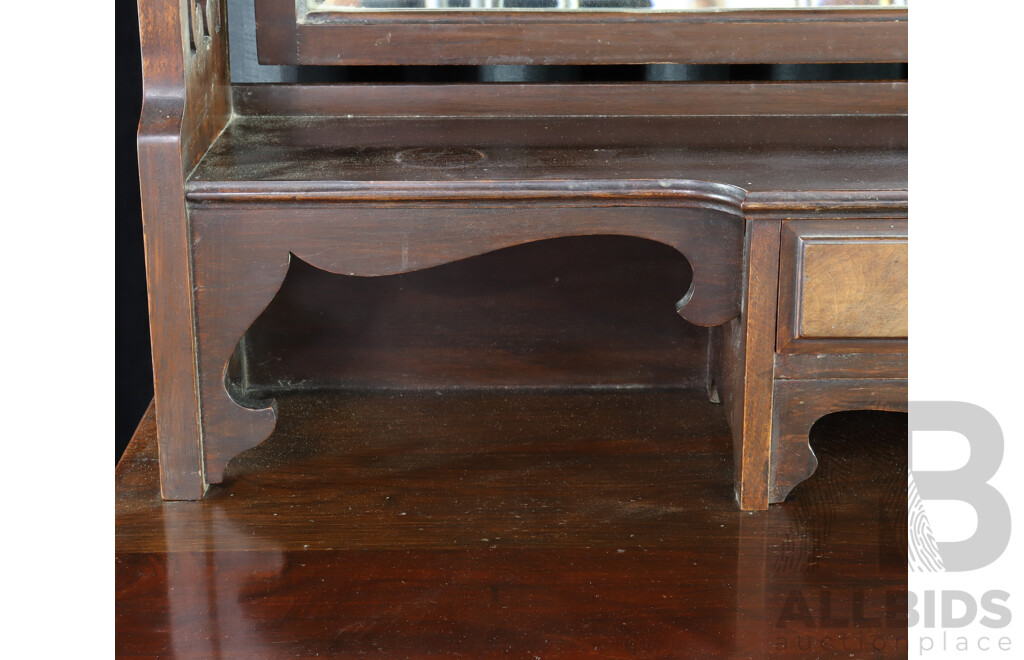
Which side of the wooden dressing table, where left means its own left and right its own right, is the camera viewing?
front
